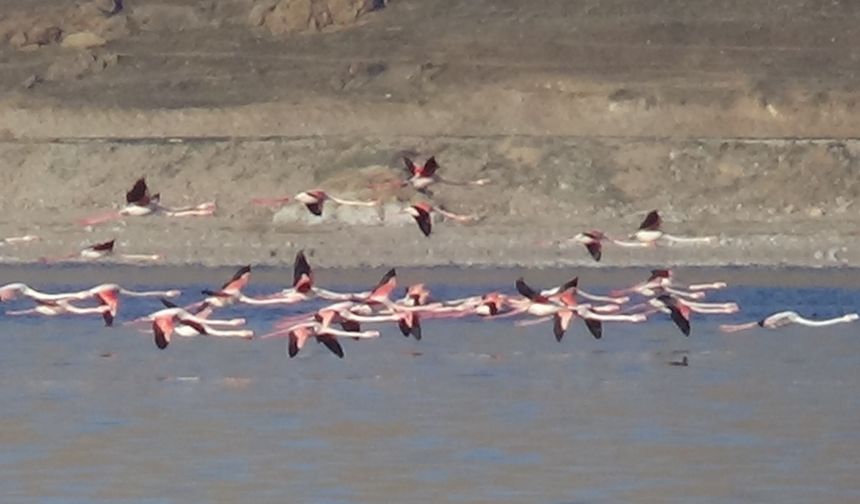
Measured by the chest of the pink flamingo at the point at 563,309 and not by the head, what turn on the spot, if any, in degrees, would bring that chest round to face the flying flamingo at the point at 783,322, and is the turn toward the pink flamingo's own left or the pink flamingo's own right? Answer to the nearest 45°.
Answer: approximately 45° to the pink flamingo's own left

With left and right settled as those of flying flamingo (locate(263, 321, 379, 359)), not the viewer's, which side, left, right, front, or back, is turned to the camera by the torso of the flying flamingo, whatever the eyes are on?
right

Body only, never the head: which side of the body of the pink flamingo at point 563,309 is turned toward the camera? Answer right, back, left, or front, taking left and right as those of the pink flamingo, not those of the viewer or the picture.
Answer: right

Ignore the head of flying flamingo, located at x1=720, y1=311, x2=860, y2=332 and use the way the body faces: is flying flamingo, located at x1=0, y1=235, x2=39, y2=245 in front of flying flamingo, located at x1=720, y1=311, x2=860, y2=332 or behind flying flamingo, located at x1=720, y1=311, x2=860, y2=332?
behind

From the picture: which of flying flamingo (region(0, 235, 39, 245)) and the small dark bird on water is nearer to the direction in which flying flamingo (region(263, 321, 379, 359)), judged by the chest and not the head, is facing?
the small dark bird on water

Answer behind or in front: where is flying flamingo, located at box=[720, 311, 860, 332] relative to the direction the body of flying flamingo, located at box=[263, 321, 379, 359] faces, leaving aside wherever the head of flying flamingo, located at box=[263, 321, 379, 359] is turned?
in front

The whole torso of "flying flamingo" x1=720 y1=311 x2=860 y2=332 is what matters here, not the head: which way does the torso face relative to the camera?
to the viewer's right

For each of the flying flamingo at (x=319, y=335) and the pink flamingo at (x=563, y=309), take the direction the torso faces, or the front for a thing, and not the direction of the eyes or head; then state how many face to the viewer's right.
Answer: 2

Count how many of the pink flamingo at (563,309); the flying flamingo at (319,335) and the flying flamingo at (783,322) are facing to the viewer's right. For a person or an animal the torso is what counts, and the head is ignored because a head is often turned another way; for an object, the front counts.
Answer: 3
